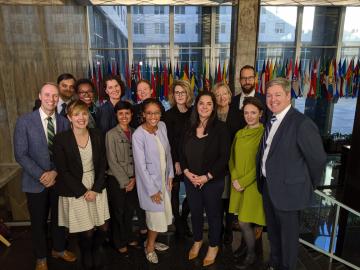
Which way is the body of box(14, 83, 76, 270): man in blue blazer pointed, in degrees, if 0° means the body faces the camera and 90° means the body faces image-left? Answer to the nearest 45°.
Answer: approximately 315°

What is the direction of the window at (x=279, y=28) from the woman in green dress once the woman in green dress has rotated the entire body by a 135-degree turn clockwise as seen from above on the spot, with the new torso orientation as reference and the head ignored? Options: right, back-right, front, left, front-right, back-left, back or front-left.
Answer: front

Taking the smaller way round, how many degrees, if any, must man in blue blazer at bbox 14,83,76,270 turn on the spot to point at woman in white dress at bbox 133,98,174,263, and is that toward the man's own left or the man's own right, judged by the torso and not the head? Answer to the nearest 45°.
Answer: approximately 45° to the man's own left

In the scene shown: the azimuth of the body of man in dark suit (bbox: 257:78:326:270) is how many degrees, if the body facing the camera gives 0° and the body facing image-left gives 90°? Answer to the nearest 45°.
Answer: approximately 45°

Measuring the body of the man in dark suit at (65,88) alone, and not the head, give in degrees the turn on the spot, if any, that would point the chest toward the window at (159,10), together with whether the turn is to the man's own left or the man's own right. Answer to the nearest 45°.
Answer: approximately 135° to the man's own left
